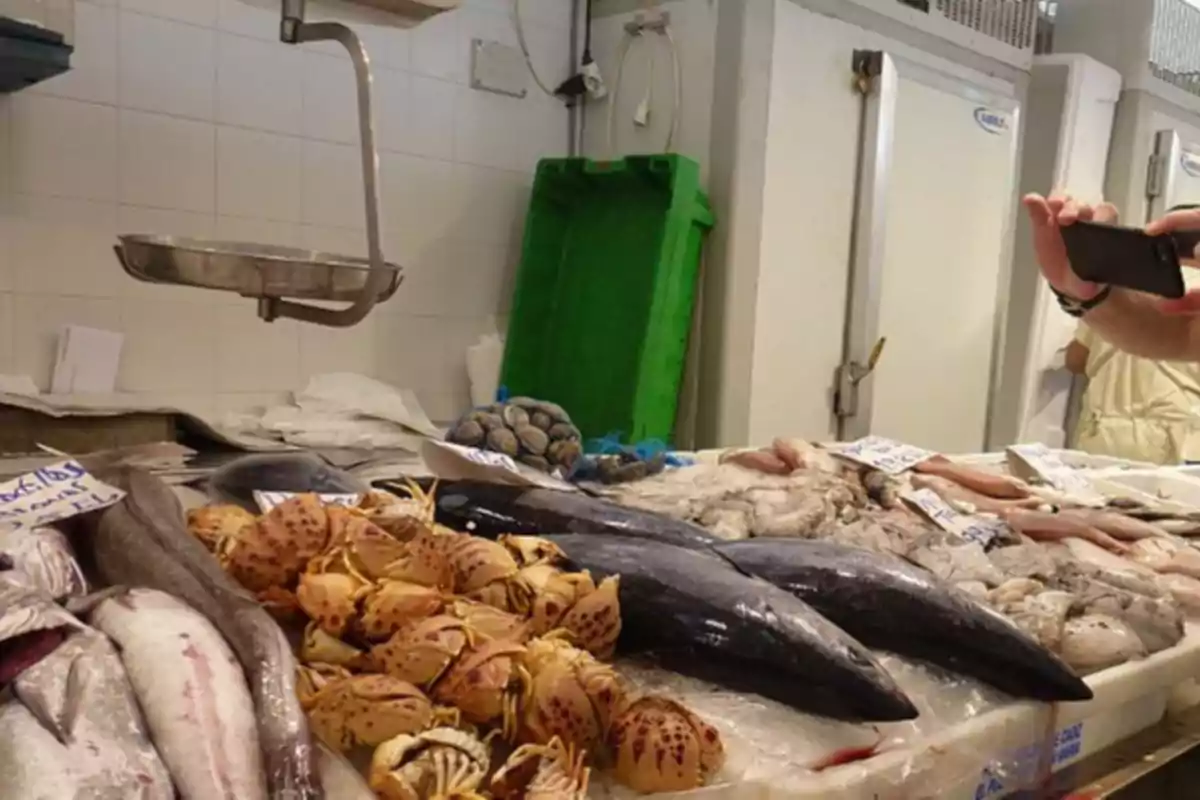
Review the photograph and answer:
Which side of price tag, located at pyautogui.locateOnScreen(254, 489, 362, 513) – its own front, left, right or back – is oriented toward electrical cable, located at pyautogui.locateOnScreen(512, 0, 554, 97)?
back

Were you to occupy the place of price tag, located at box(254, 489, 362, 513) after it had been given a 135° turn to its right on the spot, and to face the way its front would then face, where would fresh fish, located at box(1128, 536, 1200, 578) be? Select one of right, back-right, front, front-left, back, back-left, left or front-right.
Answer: back-right

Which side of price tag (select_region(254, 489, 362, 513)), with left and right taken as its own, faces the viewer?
front

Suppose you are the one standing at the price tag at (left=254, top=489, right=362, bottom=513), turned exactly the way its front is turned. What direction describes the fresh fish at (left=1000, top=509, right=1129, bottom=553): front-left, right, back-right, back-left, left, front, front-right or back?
left

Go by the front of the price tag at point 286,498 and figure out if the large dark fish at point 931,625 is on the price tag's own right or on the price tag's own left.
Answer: on the price tag's own left

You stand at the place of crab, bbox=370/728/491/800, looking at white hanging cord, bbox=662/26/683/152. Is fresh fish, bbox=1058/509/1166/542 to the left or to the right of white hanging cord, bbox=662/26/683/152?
right

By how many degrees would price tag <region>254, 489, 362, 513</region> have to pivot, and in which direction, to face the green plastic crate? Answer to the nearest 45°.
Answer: approximately 135° to its left
